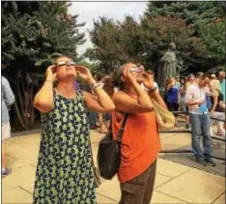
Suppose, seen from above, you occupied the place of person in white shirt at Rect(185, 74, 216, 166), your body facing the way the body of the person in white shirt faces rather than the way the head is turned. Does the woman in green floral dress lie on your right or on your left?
on your right

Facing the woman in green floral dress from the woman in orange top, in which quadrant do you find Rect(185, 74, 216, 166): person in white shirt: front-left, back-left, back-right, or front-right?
back-right

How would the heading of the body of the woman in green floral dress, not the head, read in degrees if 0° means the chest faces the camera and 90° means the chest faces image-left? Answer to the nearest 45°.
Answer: approximately 0°

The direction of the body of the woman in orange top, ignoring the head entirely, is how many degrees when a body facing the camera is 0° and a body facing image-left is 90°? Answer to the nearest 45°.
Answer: approximately 315°

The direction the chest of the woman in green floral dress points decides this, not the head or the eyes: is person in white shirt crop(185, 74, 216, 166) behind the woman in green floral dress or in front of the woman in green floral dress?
behind

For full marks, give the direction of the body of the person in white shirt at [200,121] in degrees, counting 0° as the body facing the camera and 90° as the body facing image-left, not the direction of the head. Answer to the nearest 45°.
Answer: approximately 315°

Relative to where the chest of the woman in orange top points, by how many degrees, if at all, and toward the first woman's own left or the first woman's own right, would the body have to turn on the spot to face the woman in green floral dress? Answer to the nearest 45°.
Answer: approximately 90° to the first woman's own right

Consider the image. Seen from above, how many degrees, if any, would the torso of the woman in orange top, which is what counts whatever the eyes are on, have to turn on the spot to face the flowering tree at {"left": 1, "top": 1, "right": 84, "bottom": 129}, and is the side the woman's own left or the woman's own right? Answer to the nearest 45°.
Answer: approximately 180°
